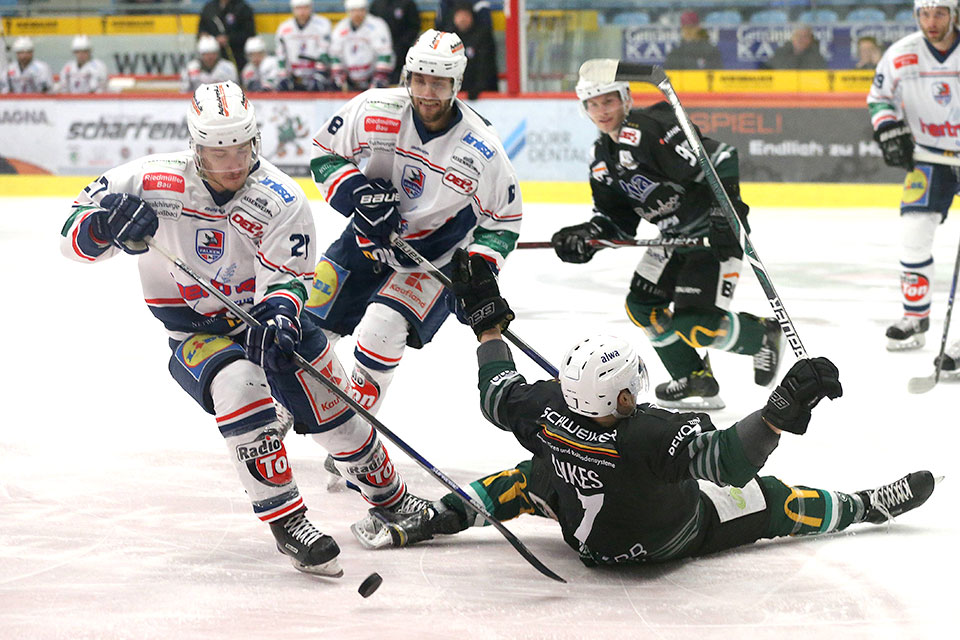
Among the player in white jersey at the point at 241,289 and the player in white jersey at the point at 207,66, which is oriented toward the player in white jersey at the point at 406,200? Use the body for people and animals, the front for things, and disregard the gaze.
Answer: the player in white jersey at the point at 207,66

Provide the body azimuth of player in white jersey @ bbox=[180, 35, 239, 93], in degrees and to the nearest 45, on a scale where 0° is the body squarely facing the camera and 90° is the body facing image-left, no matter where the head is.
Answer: approximately 0°

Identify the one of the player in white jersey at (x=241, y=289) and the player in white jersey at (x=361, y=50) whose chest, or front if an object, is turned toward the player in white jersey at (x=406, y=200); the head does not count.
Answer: the player in white jersey at (x=361, y=50)

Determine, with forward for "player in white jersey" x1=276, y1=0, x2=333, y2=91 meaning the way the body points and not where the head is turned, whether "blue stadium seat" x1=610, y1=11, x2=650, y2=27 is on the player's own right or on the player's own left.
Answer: on the player's own left

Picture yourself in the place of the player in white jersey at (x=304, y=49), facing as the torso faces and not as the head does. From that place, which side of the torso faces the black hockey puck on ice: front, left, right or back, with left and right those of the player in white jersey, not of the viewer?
front

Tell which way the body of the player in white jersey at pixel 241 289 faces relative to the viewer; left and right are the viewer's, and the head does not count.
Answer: facing the viewer

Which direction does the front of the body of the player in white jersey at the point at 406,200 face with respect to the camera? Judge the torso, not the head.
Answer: toward the camera

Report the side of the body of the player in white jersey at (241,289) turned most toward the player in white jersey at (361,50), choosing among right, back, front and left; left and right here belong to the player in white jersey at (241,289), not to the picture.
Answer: back

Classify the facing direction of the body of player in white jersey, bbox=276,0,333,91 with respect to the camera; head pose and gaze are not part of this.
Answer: toward the camera

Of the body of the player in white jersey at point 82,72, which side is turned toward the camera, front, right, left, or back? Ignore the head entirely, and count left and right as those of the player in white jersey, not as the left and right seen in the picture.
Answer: front

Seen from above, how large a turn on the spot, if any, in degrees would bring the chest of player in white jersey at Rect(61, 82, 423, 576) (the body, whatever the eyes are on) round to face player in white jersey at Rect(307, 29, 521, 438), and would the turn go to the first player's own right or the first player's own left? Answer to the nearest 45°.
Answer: approximately 135° to the first player's own left
